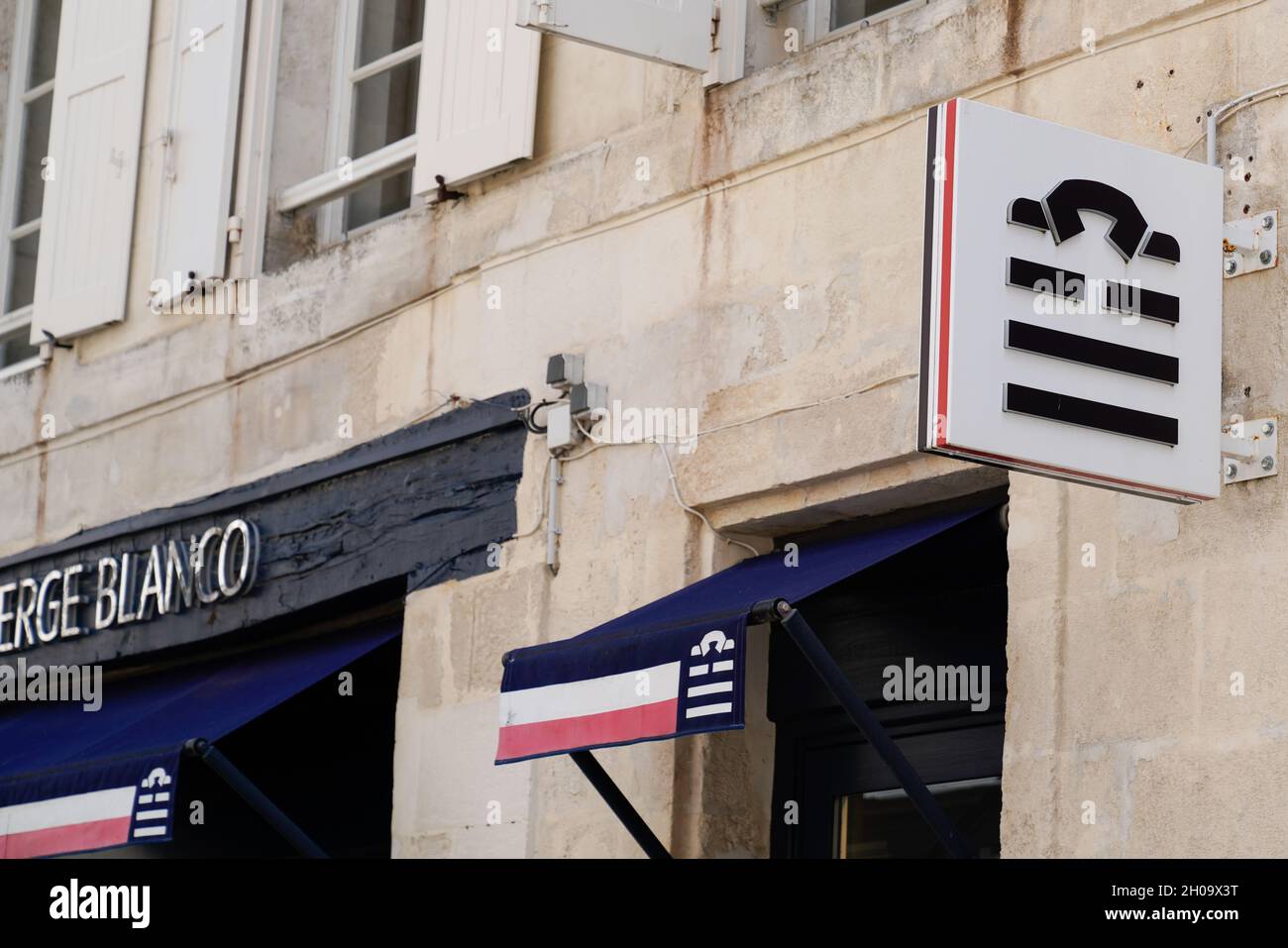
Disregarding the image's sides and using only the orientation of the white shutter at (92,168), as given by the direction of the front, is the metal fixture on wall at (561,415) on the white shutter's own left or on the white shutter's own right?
on the white shutter's own left

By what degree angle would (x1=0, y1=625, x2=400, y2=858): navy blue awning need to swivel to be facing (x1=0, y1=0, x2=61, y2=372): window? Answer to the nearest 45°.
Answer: approximately 135° to its right

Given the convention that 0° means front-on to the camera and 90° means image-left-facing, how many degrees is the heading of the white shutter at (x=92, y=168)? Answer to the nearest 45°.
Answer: approximately 45°

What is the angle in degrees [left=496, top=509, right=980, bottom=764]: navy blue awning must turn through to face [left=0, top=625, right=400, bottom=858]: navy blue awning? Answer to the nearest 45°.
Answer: approximately 90° to its right

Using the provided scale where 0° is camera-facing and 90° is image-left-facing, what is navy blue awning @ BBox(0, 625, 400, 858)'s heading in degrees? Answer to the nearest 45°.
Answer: approximately 45°

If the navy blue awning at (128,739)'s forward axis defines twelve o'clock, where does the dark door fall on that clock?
The dark door is roughly at 9 o'clock from the navy blue awning.

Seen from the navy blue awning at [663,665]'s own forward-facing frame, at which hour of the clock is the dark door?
The dark door is roughly at 6 o'clock from the navy blue awning.
